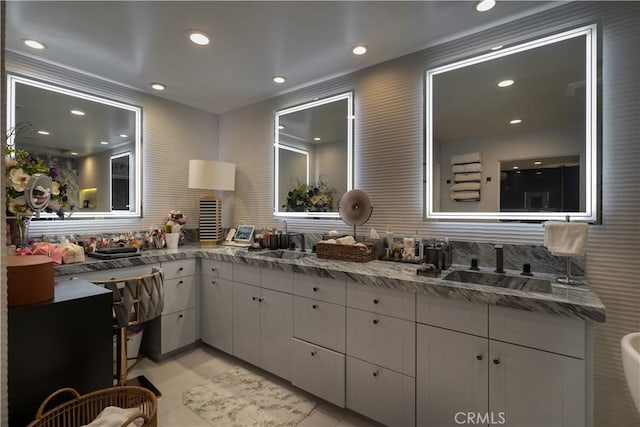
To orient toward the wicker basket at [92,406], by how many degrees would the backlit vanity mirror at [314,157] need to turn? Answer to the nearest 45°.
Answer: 0° — it already faces it

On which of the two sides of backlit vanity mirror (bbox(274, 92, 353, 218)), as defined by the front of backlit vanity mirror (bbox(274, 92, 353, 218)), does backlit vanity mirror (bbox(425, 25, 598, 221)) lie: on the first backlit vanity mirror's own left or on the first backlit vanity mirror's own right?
on the first backlit vanity mirror's own left

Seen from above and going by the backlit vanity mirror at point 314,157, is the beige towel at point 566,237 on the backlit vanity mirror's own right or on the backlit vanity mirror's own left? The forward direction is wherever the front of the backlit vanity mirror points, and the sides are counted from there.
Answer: on the backlit vanity mirror's own left

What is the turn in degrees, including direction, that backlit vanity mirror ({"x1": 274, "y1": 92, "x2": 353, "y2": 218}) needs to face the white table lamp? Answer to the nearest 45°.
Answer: approximately 45° to its right

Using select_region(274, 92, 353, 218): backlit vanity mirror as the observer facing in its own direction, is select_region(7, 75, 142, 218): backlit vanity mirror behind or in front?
in front

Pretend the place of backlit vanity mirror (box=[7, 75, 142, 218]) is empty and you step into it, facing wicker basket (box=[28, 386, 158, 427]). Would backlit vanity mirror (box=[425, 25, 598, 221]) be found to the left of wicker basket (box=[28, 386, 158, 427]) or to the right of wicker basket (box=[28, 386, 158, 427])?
left

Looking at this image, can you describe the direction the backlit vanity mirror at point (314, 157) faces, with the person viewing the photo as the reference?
facing the viewer and to the left of the viewer

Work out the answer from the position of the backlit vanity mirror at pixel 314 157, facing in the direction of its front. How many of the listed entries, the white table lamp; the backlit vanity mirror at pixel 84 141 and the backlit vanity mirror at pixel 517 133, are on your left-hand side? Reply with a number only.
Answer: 1
